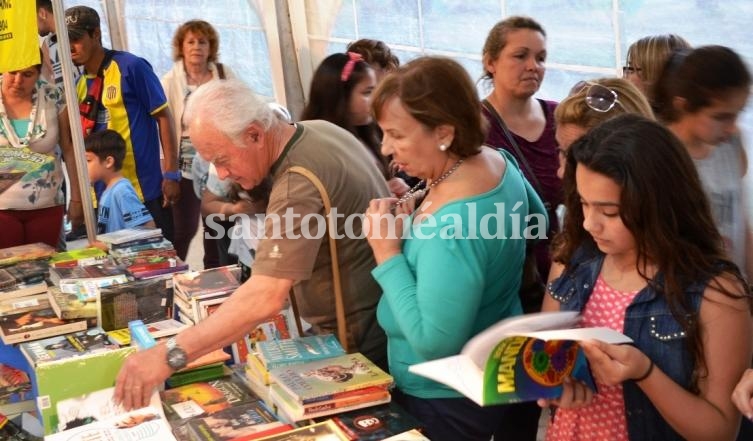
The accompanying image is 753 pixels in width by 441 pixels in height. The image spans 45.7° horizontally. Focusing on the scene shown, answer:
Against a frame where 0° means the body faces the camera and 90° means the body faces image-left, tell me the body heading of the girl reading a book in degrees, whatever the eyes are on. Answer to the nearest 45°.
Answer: approximately 45°

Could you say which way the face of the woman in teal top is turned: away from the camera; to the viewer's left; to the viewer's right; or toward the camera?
to the viewer's left

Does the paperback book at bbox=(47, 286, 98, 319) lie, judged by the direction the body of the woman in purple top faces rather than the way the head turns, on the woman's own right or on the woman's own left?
on the woman's own right

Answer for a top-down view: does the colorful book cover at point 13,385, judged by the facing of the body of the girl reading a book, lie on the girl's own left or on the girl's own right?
on the girl's own right

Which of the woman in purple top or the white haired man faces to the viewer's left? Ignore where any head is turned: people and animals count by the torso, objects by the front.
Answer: the white haired man

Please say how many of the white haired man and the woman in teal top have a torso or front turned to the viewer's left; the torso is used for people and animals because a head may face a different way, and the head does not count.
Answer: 2

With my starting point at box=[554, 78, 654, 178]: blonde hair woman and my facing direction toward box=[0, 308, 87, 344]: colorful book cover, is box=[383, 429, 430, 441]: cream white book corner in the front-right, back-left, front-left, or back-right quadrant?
front-left

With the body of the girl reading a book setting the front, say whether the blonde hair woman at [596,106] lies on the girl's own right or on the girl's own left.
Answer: on the girl's own right

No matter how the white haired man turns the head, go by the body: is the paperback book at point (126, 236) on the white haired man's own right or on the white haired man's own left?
on the white haired man's own right

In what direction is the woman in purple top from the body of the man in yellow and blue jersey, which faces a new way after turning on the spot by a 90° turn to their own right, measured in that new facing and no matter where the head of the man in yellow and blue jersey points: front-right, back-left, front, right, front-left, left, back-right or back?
back

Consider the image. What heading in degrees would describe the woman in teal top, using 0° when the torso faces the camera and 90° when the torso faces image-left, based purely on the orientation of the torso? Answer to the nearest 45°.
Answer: approximately 90°

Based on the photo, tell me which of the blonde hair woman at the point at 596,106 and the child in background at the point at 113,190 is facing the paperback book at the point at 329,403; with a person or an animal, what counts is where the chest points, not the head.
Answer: the blonde hair woman

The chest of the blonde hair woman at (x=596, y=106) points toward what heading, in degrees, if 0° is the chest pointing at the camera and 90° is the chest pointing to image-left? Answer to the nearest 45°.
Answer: approximately 45°

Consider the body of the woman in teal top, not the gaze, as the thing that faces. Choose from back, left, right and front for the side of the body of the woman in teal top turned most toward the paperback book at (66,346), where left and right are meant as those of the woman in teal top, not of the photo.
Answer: front

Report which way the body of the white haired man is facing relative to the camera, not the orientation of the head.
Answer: to the viewer's left
